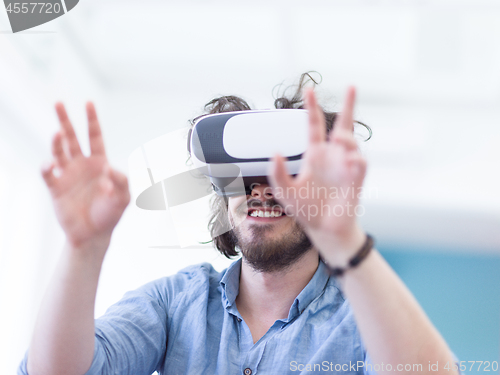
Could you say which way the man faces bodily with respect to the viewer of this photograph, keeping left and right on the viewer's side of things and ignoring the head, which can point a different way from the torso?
facing the viewer
